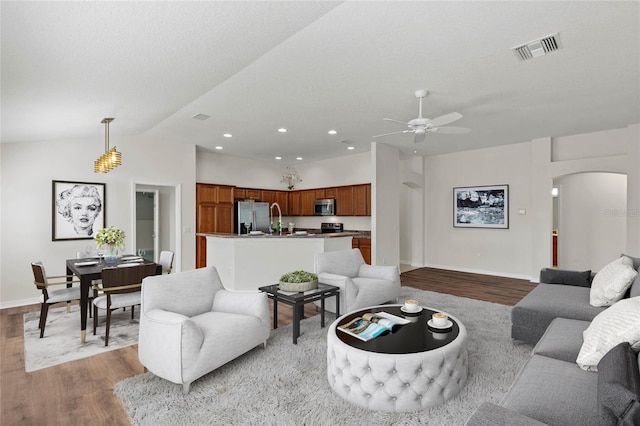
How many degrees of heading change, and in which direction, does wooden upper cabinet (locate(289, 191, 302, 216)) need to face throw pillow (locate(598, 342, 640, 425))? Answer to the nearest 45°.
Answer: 0° — it already faces it

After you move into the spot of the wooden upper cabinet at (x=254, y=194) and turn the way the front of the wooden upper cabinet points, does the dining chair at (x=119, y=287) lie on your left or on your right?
on your right

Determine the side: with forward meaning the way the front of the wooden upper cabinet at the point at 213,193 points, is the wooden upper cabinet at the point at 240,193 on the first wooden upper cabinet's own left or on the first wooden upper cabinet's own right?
on the first wooden upper cabinet's own left

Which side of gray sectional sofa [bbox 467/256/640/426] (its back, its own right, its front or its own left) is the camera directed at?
left

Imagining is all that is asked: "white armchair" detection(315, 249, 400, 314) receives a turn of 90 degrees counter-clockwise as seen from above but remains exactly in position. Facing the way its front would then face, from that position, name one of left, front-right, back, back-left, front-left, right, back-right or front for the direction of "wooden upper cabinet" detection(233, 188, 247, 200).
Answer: left

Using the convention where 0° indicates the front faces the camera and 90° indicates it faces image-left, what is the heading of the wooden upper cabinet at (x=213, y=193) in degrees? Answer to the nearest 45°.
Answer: approximately 315°

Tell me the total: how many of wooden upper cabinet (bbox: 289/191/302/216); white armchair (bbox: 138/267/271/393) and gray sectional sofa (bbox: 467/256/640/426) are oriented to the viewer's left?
1

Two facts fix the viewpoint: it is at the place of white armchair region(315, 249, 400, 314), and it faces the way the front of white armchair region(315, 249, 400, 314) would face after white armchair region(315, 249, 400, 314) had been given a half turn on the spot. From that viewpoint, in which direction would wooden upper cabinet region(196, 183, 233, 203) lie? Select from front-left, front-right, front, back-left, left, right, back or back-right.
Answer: front

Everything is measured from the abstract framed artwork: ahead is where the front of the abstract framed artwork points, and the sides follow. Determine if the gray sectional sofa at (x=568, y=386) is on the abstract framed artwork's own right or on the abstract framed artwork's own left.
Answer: on the abstract framed artwork's own left

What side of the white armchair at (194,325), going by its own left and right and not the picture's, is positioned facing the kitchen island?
left

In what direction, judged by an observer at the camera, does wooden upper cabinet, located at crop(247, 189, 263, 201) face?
facing the viewer and to the right of the viewer

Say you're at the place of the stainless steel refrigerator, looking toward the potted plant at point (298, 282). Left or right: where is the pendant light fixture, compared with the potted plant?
right
